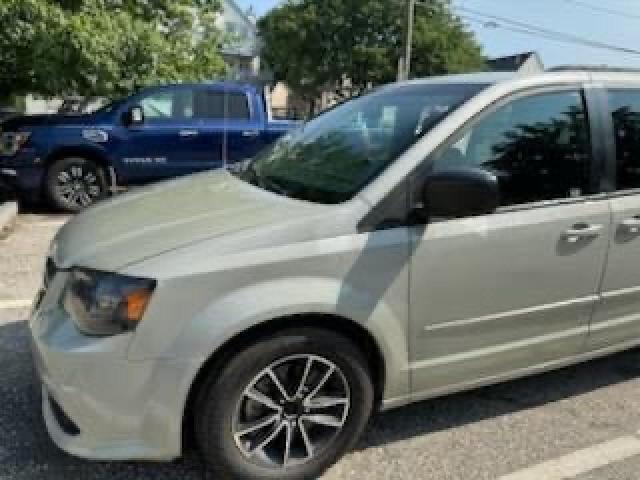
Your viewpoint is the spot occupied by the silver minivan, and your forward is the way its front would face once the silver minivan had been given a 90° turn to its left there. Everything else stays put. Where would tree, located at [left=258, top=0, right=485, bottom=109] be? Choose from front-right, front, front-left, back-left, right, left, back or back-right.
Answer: back-left

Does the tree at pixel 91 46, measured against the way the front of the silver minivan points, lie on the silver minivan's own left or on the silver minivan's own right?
on the silver minivan's own right

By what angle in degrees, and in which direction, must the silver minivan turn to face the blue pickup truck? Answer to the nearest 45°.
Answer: approximately 135° to its right

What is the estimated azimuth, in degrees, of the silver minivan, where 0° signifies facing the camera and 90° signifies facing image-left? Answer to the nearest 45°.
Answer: approximately 45°
